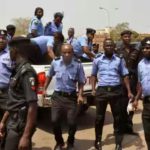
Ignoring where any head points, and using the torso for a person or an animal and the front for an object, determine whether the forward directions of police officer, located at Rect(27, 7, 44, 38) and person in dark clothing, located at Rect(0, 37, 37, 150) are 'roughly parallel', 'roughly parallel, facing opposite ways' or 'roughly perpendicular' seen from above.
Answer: roughly perpendicular

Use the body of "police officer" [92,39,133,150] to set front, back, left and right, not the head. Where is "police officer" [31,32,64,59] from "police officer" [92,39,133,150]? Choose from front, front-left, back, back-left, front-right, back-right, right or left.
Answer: back-right

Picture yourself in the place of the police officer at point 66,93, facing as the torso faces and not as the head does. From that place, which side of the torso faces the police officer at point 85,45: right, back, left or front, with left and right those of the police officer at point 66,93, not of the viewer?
back

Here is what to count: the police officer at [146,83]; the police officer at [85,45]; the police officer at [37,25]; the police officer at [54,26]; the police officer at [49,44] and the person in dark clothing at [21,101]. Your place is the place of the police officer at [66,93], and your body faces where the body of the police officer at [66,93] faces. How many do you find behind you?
4

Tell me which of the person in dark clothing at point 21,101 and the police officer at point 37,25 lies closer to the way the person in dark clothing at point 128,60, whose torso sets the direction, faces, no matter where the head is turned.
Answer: the person in dark clothing

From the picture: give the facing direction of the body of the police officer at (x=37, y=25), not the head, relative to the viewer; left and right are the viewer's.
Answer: facing the viewer and to the right of the viewer

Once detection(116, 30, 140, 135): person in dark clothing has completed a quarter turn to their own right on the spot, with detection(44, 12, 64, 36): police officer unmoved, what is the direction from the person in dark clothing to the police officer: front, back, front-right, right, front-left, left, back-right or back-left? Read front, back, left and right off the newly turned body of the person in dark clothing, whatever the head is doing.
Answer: front-right

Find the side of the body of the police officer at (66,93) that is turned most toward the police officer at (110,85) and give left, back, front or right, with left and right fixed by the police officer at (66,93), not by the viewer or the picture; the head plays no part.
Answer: left

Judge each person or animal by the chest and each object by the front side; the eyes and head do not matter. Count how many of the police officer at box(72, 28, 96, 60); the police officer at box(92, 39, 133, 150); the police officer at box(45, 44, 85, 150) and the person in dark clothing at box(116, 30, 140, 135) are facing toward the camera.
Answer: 3
